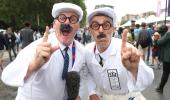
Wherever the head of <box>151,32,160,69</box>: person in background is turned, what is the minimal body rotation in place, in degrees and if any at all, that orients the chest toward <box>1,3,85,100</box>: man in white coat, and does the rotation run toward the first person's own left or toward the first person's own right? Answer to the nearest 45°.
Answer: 0° — they already face them

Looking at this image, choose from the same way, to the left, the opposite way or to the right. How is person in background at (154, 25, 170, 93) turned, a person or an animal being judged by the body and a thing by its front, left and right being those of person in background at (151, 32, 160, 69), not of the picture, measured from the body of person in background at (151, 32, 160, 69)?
to the right

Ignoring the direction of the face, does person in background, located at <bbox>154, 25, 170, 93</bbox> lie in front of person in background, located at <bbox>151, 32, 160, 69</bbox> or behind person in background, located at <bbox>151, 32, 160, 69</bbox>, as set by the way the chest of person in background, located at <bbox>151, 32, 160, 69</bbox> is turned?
in front

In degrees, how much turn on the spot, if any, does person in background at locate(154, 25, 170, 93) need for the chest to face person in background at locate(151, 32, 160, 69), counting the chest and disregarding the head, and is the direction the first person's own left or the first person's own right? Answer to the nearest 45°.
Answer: approximately 90° to the first person's own right

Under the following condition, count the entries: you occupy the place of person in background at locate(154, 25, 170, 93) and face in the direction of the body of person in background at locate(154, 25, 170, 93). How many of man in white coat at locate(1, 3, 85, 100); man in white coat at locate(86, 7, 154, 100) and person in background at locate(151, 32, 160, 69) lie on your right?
1

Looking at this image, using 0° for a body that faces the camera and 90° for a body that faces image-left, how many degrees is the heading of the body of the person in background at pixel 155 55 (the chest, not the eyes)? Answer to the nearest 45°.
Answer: approximately 0°

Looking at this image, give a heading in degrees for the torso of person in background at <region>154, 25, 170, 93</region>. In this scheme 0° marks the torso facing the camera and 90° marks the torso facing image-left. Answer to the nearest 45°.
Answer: approximately 90°
